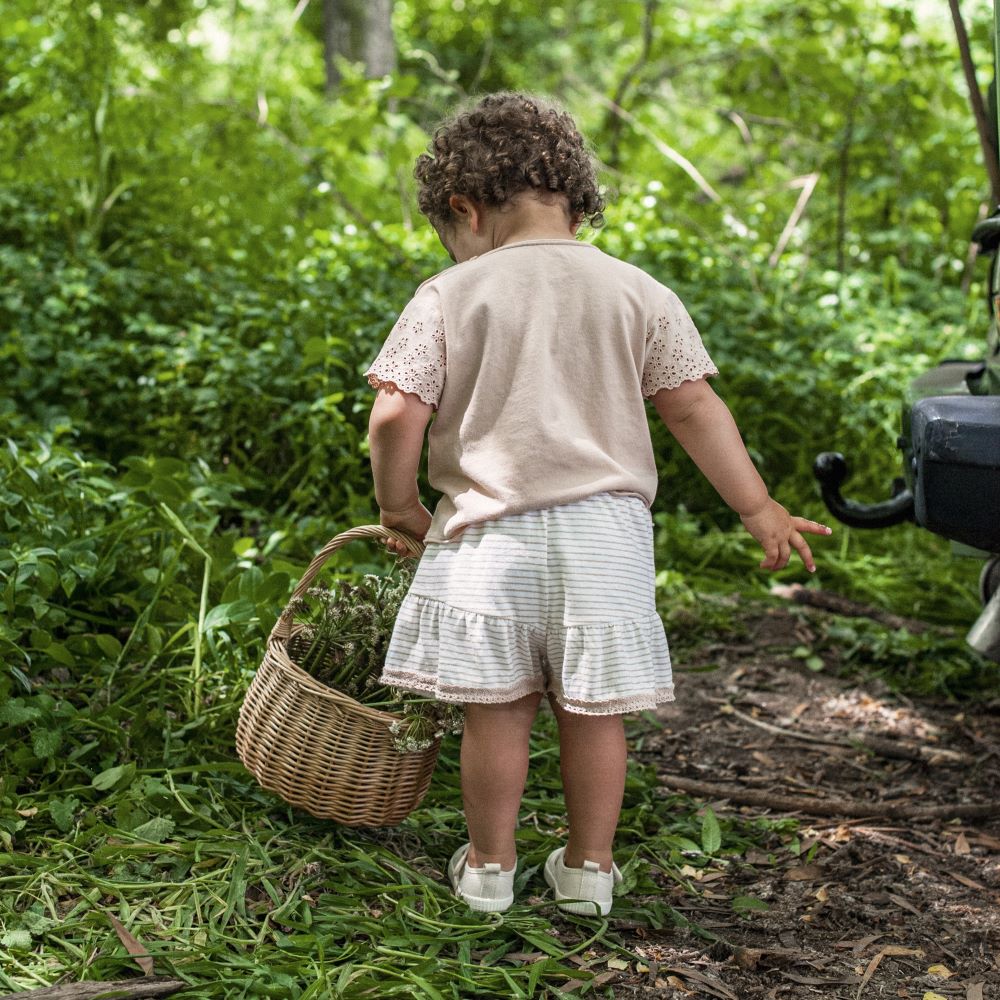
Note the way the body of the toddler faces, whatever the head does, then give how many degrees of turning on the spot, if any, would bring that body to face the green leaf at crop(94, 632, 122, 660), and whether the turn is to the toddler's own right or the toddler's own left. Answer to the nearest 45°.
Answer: approximately 45° to the toddler's own left

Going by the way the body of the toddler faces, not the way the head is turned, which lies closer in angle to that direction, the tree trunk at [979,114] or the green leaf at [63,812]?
the tree trunk

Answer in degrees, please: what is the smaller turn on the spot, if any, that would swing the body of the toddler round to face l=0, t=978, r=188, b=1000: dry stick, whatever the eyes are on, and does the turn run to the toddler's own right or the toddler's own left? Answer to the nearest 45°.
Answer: approximately 135° to the toddler's own left

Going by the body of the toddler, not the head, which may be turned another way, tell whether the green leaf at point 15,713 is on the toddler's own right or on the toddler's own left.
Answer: on the toddler's own left

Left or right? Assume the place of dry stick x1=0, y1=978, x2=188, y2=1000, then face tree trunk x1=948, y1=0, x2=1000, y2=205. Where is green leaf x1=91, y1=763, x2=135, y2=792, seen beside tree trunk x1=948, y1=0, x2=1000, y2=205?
left

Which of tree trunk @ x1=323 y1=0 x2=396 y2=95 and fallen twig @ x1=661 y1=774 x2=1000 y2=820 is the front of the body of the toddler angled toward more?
the tree trunk

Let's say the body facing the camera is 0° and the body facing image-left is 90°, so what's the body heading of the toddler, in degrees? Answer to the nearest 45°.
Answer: approximately 180°

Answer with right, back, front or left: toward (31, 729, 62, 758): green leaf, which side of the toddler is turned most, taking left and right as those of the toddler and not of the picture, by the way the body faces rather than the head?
left

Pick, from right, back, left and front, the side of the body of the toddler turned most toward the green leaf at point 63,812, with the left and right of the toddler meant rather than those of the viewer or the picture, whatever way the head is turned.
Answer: left

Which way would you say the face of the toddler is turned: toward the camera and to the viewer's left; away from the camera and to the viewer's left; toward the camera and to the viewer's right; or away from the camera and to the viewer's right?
away from the camera and to the viewer's left

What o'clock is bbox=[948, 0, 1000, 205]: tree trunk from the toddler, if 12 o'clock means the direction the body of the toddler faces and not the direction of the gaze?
The tree trunk is roughly at 1 o'clock from the toddler.

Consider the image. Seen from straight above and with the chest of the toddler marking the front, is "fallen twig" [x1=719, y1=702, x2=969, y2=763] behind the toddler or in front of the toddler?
in front

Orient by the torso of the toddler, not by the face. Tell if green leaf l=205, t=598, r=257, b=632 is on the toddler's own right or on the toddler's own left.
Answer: on the toddler's own left
